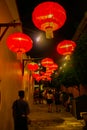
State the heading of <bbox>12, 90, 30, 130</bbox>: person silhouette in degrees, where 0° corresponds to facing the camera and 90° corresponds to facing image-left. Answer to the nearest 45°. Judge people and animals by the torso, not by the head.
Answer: approximately 180°
